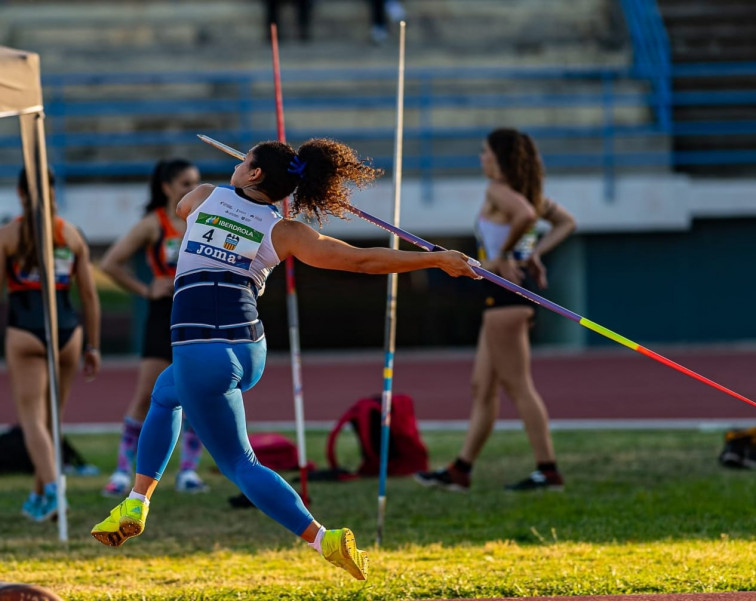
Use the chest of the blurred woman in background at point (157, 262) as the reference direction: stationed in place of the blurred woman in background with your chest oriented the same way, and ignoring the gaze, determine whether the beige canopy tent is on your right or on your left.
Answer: on your right

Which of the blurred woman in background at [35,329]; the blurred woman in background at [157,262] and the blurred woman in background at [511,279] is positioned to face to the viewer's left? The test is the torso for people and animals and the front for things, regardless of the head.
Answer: the blurred woman in background at [511,279]

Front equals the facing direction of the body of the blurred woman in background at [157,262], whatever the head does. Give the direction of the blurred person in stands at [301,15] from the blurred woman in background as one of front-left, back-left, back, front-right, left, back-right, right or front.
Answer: back-left

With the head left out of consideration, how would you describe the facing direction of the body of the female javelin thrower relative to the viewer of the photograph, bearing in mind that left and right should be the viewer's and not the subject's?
facing away from the viewer and to the left of the viewer

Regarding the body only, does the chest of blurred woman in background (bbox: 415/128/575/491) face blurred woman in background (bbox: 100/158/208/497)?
yes

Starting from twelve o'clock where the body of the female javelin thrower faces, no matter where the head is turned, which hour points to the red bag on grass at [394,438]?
The red bag on grass is roughly at 2 o'clock from the female javelin thrower.

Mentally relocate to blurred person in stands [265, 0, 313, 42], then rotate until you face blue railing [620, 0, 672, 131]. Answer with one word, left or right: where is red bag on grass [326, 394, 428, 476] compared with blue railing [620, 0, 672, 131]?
right

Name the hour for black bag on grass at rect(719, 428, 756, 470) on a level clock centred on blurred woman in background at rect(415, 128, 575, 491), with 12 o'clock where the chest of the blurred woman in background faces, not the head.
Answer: The black bag on grass is roughly at 5 o'clock from the blurred woman in background.

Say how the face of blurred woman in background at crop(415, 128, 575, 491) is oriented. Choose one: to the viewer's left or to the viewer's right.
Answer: to the viewer's left

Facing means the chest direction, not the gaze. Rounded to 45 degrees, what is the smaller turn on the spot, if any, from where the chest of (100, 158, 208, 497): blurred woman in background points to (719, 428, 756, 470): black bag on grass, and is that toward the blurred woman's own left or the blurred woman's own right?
approximately 45° to the blurred woman's own left

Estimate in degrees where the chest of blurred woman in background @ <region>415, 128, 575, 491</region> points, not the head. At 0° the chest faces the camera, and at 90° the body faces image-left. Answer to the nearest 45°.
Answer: approximately 90°
